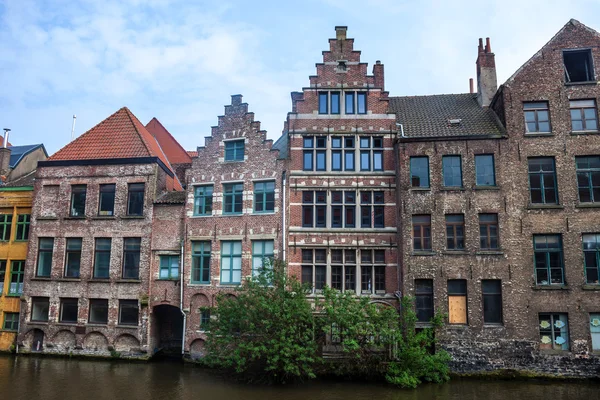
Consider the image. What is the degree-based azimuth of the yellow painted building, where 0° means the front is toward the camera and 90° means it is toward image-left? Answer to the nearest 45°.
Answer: approximately 0°

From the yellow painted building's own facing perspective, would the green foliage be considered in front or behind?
in front
